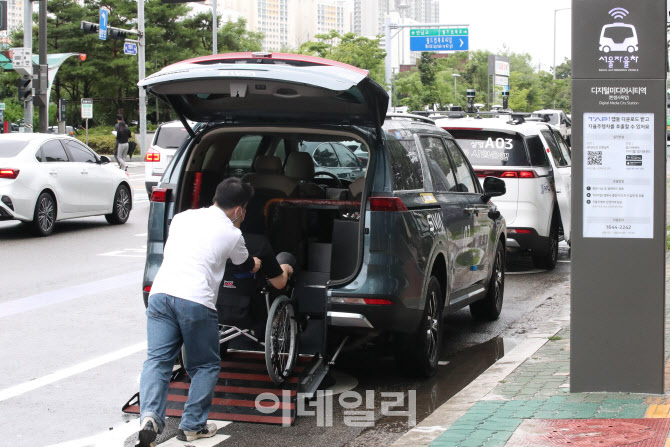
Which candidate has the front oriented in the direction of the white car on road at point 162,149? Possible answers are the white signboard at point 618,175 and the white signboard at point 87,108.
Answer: the white signboard at point 87,108

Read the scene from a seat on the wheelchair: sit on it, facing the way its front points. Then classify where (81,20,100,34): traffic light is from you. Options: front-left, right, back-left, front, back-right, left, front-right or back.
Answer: front-left

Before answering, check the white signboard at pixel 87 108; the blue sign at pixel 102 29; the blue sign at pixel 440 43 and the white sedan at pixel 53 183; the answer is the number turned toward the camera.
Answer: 3

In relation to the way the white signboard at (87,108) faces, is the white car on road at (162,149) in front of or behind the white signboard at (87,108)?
in front

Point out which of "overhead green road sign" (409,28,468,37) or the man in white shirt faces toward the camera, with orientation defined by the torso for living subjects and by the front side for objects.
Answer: the overhead green road sign

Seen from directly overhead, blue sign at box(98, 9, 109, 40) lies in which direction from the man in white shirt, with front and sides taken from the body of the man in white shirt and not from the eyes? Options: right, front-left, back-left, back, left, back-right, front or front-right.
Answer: front-left

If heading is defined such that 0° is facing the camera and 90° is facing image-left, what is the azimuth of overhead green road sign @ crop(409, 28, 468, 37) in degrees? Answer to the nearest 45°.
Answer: approximately 0°

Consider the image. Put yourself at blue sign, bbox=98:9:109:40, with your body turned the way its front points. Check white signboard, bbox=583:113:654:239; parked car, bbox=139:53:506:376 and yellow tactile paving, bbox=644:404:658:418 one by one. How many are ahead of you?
3

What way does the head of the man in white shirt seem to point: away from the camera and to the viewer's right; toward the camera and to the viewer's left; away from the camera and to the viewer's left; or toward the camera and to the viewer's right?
away from the camera and to the viewer's right

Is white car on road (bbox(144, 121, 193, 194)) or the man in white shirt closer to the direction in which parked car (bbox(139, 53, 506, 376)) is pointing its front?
the white car on road

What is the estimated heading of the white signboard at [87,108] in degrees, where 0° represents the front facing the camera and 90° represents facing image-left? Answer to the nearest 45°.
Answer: approximately 0°

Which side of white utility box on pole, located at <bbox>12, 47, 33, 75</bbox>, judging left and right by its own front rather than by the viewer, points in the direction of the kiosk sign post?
front

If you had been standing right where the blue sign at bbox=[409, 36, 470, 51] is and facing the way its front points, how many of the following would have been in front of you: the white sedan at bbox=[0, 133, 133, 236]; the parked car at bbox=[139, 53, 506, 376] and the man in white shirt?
3

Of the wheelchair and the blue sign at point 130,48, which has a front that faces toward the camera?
the blue sign

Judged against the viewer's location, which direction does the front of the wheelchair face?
facing away from the viewer and to the right of the viewer

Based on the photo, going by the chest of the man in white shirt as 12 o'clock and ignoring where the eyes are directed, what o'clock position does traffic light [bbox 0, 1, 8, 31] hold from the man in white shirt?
The traffic light is roughly at 10 o'clock from the man in white shirt.

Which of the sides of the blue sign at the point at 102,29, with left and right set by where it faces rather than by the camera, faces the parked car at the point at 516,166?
front

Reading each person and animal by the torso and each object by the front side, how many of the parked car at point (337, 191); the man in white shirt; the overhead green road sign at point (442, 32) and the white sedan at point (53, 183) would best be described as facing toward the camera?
1

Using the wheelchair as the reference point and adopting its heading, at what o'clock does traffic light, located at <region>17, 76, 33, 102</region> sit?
The traffic light is roughly at 10 o'clock from the wheelchair.
